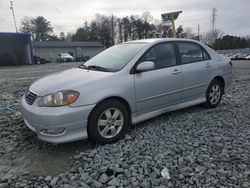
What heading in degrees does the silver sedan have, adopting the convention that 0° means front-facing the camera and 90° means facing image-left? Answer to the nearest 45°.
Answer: approximately 45°

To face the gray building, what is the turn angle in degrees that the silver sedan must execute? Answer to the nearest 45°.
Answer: approximately 135° to its right
